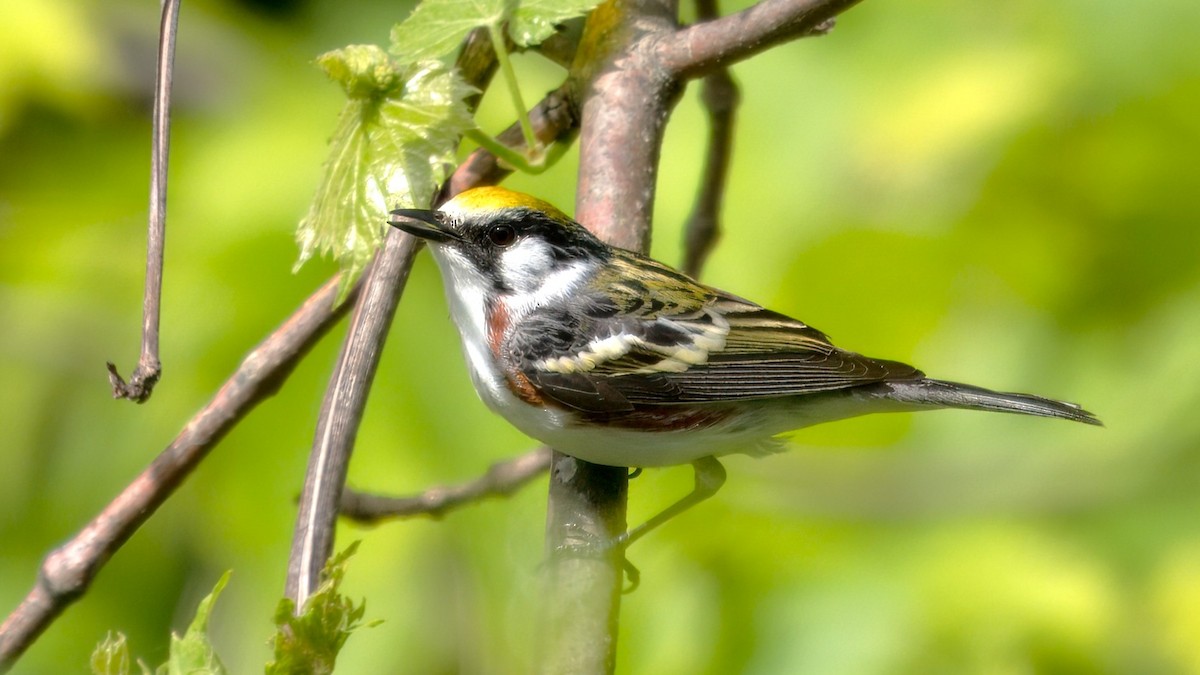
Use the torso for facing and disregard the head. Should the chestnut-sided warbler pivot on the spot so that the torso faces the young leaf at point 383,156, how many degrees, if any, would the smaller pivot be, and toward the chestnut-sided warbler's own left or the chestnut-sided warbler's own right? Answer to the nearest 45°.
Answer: approximately 45° to the chestnut-sided warbler's own left

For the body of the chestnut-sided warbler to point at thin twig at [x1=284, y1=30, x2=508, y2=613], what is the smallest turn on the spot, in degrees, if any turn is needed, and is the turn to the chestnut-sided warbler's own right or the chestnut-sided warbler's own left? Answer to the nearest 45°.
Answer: approximately 45° to the chestnut-sided warbler's own left

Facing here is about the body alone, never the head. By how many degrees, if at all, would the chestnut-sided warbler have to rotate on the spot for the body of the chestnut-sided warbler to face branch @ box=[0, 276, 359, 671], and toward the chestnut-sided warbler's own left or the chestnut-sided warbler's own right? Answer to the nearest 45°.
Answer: approximately 45° to the chestnut-sided warbler's own left

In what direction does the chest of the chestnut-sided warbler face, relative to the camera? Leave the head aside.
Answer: to the viewer's left

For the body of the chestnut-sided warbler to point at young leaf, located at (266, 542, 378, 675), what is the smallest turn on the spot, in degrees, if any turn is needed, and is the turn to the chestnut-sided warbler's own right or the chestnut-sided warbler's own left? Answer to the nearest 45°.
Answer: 0° — it already faces it
